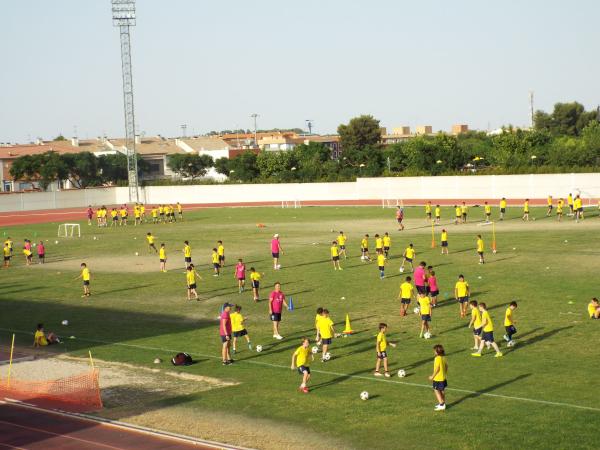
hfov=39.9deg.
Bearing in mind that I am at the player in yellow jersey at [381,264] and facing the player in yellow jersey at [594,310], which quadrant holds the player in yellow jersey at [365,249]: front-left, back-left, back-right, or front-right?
back-left

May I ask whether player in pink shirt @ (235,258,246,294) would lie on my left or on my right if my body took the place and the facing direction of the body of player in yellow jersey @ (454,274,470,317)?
on my right

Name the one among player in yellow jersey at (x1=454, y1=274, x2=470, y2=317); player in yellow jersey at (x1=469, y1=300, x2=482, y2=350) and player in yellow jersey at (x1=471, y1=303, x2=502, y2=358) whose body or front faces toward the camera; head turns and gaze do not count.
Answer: player in yellow jersey at (x1=454, y1=274, x2=470, y2=317)

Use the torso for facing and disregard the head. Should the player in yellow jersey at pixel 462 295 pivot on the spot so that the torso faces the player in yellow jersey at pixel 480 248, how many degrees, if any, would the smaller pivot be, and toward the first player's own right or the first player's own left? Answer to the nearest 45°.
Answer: approximately 180°

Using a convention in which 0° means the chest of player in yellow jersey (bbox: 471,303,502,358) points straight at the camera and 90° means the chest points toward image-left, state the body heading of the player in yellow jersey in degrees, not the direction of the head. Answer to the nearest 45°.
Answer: approximately 90°

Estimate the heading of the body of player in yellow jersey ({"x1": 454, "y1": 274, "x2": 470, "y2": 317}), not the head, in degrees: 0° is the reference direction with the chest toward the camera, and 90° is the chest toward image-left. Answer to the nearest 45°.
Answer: approximately 0°

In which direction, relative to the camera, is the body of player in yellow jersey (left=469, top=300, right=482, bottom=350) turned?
to the viewer's left

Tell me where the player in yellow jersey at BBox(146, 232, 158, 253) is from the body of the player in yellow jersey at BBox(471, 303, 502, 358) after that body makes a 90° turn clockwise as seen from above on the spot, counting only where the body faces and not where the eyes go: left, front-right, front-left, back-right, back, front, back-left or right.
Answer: front-left

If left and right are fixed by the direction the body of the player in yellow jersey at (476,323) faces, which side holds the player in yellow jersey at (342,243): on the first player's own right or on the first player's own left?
on the first player's own right

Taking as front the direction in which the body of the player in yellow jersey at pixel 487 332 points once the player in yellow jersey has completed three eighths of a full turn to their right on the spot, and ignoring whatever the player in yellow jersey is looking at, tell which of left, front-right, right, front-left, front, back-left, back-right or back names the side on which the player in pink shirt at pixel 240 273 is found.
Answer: left

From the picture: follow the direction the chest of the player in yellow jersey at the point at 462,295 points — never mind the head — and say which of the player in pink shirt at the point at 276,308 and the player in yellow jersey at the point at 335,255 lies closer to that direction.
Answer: the player in pink shirt

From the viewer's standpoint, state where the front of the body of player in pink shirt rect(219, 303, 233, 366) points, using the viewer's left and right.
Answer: facing to the right of the viewer

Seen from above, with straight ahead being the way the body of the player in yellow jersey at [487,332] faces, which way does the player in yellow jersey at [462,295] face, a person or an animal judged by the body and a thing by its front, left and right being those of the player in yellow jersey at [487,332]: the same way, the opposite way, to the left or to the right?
to the left

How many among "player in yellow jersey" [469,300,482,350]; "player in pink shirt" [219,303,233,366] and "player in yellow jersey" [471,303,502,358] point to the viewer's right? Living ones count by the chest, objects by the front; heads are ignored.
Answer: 1

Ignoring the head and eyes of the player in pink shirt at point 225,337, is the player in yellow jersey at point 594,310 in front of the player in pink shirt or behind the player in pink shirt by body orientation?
in front
